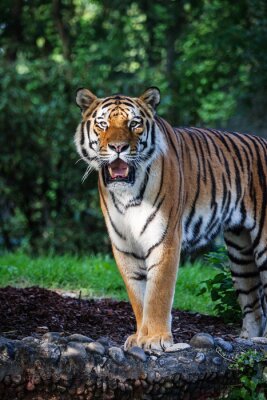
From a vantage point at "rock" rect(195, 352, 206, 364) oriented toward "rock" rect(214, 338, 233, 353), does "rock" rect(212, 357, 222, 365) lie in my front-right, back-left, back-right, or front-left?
front-right

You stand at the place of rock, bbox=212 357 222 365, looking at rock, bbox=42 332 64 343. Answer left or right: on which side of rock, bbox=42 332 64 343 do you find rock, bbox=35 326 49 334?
right

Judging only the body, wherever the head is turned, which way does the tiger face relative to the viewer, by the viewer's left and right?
facing the viewer and to the left of the viewer

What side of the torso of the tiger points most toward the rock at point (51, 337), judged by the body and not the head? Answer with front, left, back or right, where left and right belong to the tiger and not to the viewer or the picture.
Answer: front
